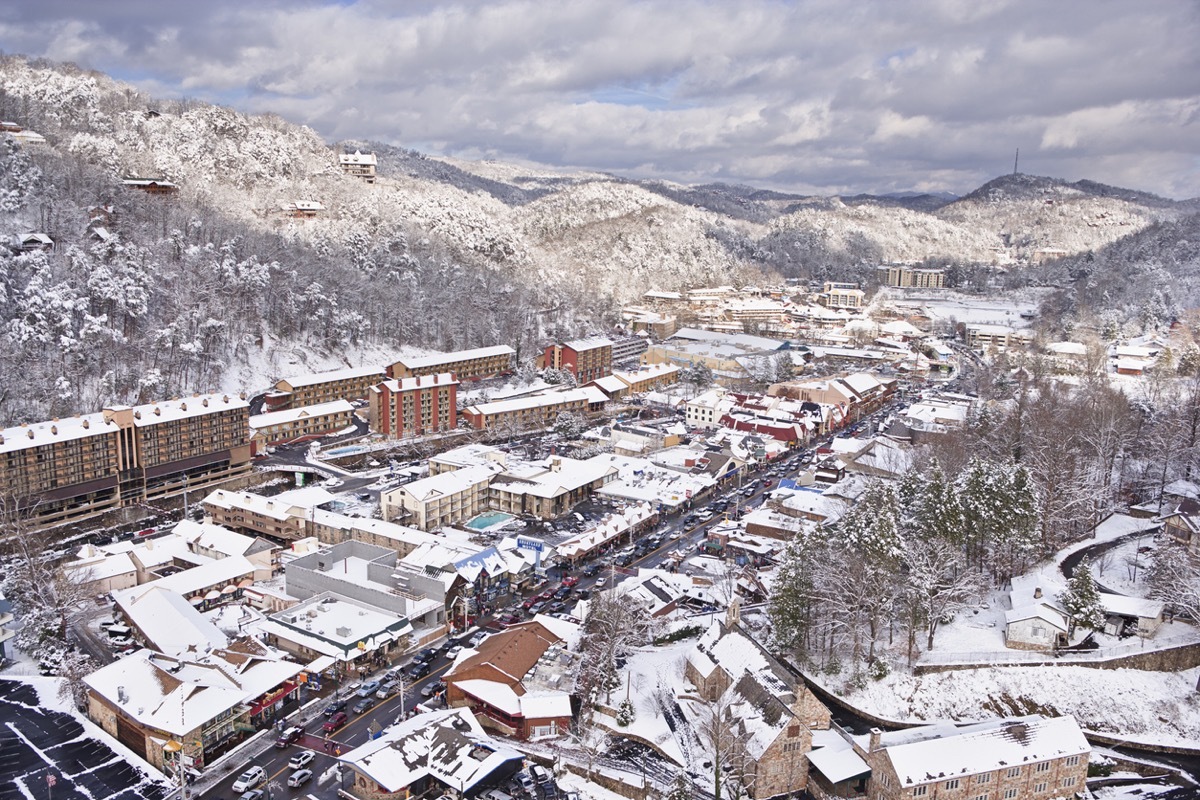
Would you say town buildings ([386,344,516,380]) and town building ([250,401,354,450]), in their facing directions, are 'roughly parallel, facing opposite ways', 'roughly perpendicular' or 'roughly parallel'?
roughly parallel

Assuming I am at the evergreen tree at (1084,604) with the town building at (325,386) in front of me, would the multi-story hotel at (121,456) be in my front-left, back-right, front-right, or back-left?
front-left

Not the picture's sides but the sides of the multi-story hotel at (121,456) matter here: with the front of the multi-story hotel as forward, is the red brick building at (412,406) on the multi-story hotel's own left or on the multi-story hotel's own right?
on the multi-story hotel's own left

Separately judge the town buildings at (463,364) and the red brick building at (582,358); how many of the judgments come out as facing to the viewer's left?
0

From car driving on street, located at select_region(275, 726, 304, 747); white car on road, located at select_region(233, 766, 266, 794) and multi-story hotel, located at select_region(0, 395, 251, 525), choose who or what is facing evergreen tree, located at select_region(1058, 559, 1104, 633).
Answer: the multi-story hotel

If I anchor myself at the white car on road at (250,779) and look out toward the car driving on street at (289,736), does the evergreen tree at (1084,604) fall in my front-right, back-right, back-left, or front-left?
front-right

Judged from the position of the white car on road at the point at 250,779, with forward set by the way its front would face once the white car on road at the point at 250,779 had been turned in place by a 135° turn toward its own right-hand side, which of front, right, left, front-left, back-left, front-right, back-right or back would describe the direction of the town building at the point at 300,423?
front

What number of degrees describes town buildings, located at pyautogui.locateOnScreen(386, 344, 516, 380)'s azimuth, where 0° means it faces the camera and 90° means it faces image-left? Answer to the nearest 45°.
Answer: approximately 315°

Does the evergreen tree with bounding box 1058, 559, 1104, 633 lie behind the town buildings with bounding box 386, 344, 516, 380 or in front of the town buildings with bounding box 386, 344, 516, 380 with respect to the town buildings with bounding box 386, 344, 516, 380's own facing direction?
in front

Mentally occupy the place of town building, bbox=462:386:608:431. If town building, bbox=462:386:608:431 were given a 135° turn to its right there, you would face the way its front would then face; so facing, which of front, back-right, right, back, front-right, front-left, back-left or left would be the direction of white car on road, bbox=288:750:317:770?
left

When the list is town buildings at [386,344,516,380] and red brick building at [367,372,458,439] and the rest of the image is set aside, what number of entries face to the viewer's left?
0

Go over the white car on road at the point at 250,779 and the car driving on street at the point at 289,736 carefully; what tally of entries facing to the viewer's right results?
0

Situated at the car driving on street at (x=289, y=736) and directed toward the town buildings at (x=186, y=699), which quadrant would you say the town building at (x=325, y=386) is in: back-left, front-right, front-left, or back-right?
front-right

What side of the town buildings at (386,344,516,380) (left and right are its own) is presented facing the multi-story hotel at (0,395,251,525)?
right

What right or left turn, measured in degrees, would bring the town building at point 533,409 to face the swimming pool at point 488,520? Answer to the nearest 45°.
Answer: approximately 45° to its right

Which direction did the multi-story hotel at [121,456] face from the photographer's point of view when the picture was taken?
facing the viewer and to the right of the viewer

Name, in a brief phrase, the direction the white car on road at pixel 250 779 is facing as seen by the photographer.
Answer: facing the viewer and to the left of the viewer

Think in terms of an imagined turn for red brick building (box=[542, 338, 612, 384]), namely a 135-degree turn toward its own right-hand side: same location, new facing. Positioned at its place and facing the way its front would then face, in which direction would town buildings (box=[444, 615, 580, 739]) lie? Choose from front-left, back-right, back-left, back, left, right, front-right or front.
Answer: left

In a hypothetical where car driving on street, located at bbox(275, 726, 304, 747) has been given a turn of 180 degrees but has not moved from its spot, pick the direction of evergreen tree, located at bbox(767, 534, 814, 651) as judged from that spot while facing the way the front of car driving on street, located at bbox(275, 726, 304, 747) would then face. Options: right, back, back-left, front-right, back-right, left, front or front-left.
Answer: front-right

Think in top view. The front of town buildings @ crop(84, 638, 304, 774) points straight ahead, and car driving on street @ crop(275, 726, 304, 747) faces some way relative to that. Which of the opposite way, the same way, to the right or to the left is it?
to the right

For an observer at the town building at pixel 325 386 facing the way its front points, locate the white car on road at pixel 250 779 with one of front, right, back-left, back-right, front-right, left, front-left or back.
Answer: front-right

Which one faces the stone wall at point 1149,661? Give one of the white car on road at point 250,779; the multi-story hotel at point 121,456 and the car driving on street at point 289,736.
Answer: the multi-story hotel
